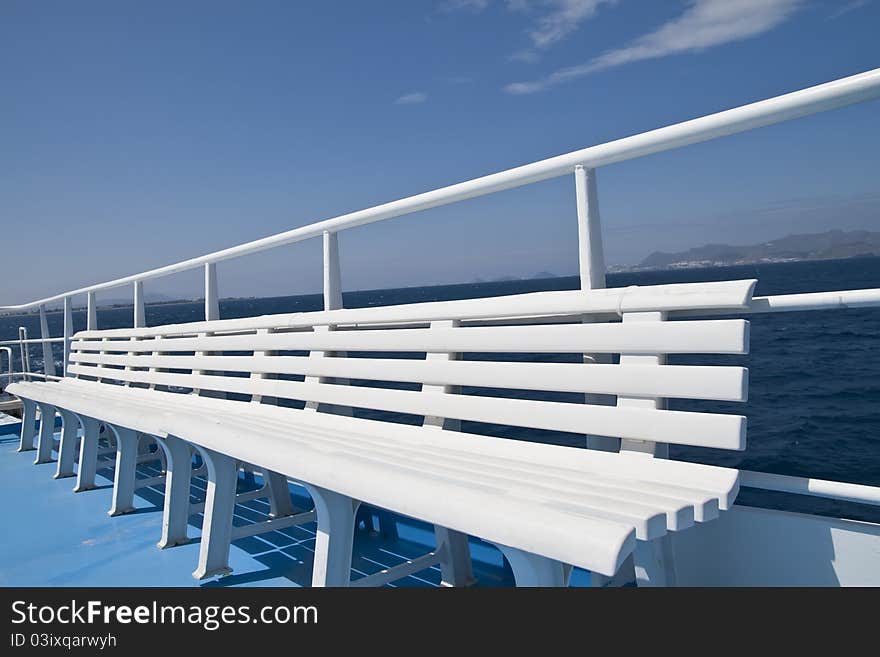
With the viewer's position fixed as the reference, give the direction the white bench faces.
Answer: facing the viewer and to the left of the viewer

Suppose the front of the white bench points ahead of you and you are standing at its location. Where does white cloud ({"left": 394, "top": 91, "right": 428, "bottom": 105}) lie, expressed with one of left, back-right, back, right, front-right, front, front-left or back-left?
back-right
